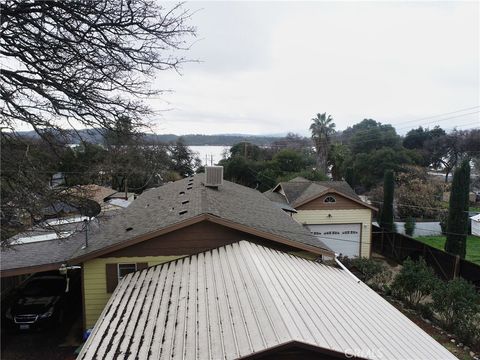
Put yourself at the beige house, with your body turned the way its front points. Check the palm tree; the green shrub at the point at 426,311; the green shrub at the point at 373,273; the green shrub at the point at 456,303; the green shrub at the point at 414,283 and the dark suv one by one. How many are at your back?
1

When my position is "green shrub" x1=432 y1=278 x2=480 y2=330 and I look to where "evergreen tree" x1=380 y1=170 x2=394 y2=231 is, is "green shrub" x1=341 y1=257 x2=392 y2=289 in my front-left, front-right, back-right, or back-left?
front-left

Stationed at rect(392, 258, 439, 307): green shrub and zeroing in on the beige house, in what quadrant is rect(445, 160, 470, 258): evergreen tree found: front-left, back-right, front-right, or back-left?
front-right

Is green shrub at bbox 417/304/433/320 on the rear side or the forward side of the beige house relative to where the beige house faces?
on the forward side

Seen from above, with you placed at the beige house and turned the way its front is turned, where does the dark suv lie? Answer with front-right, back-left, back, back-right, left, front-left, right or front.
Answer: front-right

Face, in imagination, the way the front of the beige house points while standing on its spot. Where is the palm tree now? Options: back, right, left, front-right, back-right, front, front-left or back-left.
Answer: back

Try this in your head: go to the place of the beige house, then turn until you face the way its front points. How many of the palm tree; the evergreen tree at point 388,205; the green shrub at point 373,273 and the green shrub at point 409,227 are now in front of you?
1

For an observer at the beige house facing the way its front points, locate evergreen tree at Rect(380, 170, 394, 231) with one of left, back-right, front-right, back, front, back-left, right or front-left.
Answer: back-left

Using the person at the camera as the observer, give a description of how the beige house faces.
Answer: facing the viewer

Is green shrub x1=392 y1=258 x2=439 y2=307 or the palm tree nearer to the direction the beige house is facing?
the green shrub

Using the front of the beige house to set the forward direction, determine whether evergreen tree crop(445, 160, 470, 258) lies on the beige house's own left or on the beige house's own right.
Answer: on the beige house's own left

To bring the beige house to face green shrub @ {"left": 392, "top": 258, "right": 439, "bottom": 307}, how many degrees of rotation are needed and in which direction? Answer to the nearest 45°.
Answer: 0° — it already faces it

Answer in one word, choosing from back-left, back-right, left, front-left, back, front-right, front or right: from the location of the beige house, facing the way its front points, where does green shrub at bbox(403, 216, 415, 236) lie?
back-left

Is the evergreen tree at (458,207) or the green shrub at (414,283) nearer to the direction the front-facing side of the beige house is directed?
the green shrub
